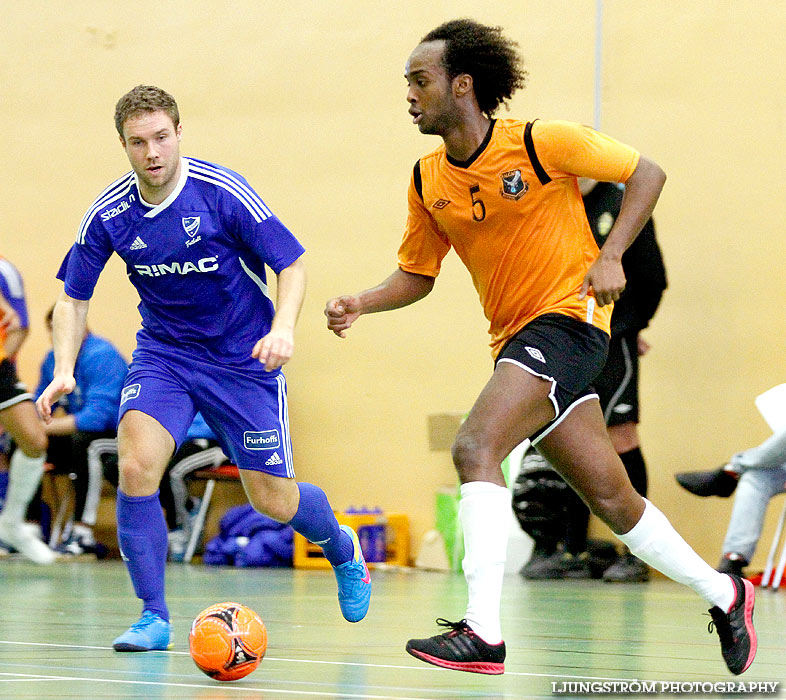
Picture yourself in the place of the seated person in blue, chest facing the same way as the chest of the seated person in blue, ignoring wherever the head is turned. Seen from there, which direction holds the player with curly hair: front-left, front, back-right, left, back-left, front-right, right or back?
front-left

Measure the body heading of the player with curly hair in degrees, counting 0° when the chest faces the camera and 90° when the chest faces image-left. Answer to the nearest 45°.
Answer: approximately 45°

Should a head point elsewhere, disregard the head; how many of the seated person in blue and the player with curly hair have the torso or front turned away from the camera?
0

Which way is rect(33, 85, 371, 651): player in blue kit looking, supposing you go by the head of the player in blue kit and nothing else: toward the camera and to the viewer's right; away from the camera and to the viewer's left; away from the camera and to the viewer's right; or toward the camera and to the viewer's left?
toward the camera and to the viewer's right

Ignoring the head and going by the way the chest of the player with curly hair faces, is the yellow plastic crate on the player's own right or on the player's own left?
on the player's own right

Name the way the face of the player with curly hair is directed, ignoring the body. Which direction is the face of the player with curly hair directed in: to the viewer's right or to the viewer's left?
to the viewer's left

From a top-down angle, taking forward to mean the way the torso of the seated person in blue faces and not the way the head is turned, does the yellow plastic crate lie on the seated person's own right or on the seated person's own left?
on the seated person's own left

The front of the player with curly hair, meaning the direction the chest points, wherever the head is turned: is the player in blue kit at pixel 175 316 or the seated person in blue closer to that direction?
the player in blue kit

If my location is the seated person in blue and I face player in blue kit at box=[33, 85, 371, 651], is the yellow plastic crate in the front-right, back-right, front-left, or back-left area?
front-left
